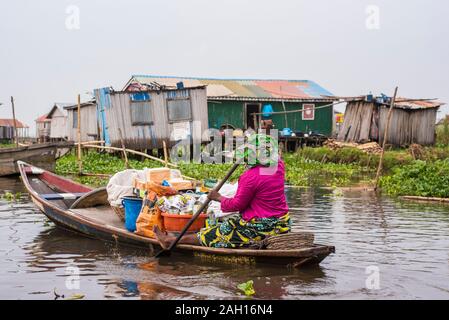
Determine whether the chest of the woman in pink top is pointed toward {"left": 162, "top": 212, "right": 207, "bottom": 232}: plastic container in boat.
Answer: yes

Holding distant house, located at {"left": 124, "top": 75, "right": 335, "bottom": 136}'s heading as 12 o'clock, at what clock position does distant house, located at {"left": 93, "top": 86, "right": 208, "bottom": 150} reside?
distant house, located at {"left": 93, "top": 86, "right": 208, "bottom": 150} is roughly at 1 o'clock from distant house, located at {"left": 124, "top": 75, "right": 335, "bottom": 136}.

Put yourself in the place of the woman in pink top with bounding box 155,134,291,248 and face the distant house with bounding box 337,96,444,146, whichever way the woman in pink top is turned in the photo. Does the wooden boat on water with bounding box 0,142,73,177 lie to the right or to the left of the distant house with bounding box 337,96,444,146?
left

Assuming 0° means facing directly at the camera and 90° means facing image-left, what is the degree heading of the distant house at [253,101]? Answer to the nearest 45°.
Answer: approximately 0°

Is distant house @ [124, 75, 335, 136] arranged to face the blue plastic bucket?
yes

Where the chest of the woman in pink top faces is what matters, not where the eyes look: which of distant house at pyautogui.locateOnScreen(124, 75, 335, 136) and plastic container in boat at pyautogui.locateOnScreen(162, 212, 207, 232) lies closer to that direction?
the plastic container in boat

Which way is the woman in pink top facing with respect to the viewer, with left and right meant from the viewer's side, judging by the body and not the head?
facing away from the viewer and to the left of the viewer
